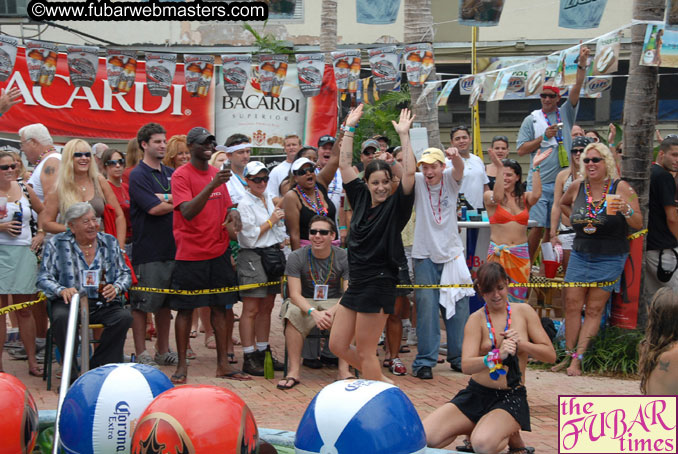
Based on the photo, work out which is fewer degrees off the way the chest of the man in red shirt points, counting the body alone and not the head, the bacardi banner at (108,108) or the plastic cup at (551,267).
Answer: the plastic cup

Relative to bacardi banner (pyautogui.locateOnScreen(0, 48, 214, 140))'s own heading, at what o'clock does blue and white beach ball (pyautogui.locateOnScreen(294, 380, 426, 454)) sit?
The blue and white beach ball is roughly at 12 o'clock from the bacardi banner.

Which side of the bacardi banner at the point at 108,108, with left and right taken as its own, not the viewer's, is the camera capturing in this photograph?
front

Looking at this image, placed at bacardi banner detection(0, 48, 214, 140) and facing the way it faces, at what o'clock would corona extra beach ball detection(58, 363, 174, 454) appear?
The corona extra beach ball is roughly at 12 o'clock from the bacardi banner.

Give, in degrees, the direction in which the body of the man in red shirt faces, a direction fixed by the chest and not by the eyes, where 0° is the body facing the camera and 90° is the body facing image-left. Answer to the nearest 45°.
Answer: approximately 315°

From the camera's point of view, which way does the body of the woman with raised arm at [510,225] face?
toward the camera

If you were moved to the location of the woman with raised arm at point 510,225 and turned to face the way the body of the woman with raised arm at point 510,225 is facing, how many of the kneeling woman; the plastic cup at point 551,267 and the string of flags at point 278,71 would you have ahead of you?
1

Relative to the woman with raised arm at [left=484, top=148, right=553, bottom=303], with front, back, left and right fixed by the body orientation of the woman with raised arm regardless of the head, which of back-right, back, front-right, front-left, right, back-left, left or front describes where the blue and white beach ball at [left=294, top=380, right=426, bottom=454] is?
front

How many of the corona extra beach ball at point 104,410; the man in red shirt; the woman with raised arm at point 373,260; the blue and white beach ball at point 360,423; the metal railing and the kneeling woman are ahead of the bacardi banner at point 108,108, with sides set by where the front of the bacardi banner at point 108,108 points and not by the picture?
6
